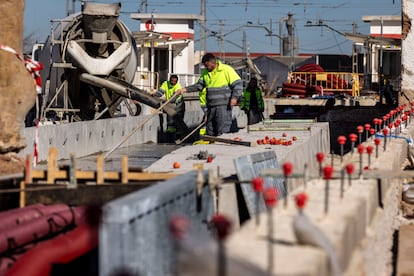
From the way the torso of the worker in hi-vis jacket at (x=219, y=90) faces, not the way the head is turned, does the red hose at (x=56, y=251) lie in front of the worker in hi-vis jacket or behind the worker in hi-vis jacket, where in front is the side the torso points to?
in front

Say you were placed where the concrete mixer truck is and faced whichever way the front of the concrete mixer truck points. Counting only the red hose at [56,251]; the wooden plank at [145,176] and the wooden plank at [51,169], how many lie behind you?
3

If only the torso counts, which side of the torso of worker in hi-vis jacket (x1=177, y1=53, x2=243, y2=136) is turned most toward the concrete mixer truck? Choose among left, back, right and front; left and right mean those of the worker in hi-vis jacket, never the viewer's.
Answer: right

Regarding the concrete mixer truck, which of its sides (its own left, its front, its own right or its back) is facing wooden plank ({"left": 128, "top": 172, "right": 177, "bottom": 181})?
back

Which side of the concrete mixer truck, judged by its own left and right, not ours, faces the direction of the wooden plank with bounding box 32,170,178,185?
back

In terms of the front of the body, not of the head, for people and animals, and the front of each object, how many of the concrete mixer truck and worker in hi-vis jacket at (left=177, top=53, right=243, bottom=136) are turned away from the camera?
1

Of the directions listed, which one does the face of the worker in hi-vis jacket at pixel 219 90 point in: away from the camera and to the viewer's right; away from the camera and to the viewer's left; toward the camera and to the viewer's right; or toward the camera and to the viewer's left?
toward the camera and to the viewer's left

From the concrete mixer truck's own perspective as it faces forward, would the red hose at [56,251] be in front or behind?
behind

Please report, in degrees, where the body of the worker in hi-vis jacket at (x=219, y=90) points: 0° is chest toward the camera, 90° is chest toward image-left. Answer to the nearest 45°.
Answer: approximately 45°

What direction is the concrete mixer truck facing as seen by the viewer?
away from the camera

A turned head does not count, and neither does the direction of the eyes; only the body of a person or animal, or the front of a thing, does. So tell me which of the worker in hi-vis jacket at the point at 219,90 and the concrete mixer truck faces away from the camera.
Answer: the concrete mixer truck
